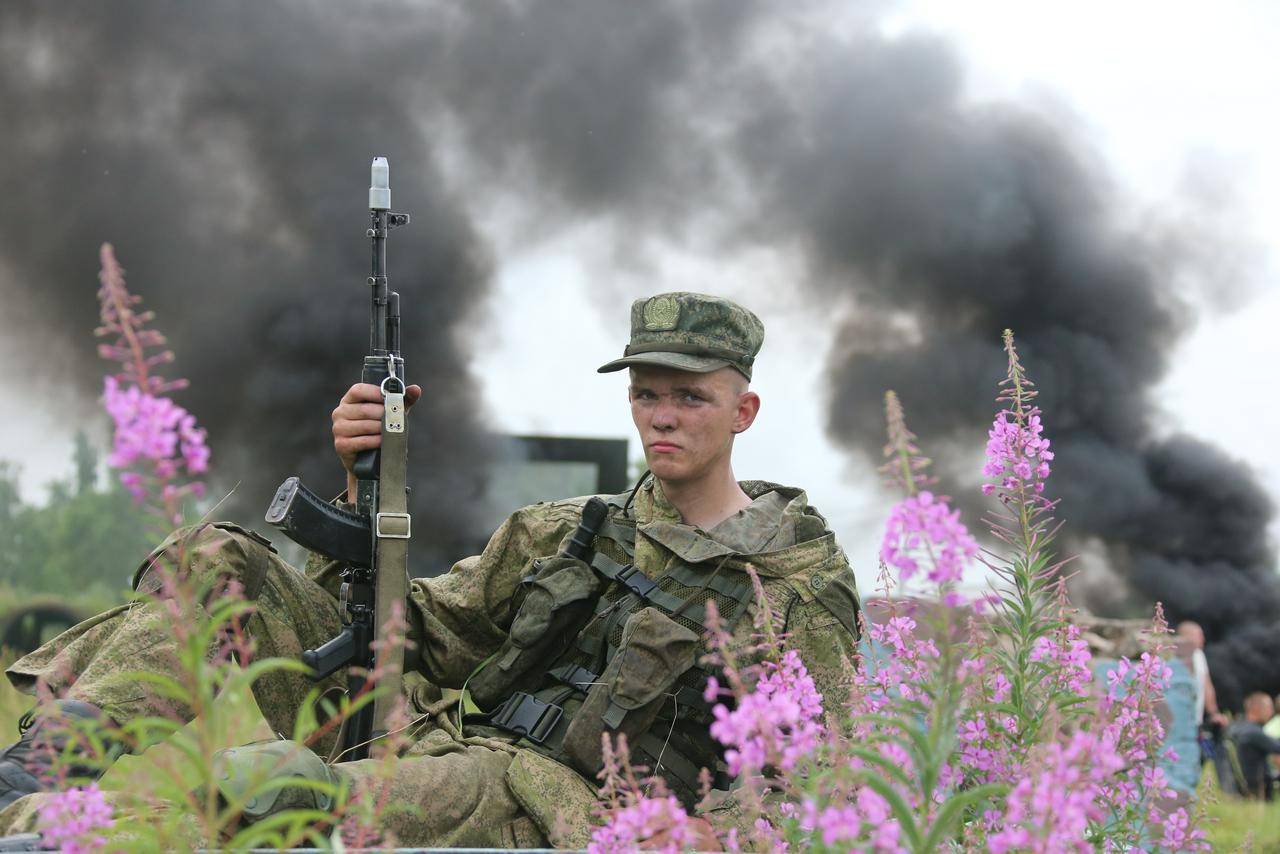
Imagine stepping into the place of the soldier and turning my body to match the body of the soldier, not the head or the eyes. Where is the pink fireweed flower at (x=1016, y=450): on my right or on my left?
on my left

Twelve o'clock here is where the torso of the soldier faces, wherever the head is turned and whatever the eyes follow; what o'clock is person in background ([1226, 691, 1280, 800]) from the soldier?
The person in background is roughly at 6 o'clock from the soldier.

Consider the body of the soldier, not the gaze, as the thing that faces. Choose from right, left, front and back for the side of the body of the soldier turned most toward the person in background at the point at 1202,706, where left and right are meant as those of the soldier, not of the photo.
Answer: back

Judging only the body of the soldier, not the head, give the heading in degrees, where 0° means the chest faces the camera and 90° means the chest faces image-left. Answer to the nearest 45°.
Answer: approximately 45°

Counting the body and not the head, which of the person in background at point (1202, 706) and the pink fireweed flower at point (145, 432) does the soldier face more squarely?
the pink fireweed flower
